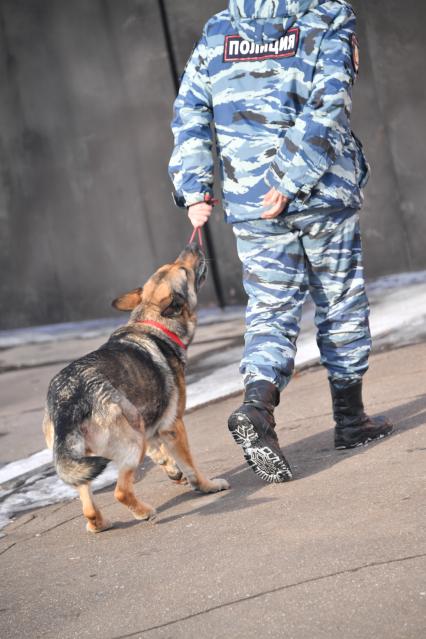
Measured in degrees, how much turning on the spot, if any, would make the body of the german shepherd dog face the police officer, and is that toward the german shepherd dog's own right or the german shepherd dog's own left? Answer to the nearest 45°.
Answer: approximately 45° to the german shepherd dog's own right

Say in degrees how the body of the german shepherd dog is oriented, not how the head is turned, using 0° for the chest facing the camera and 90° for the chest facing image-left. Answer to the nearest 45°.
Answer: approximately 225°
